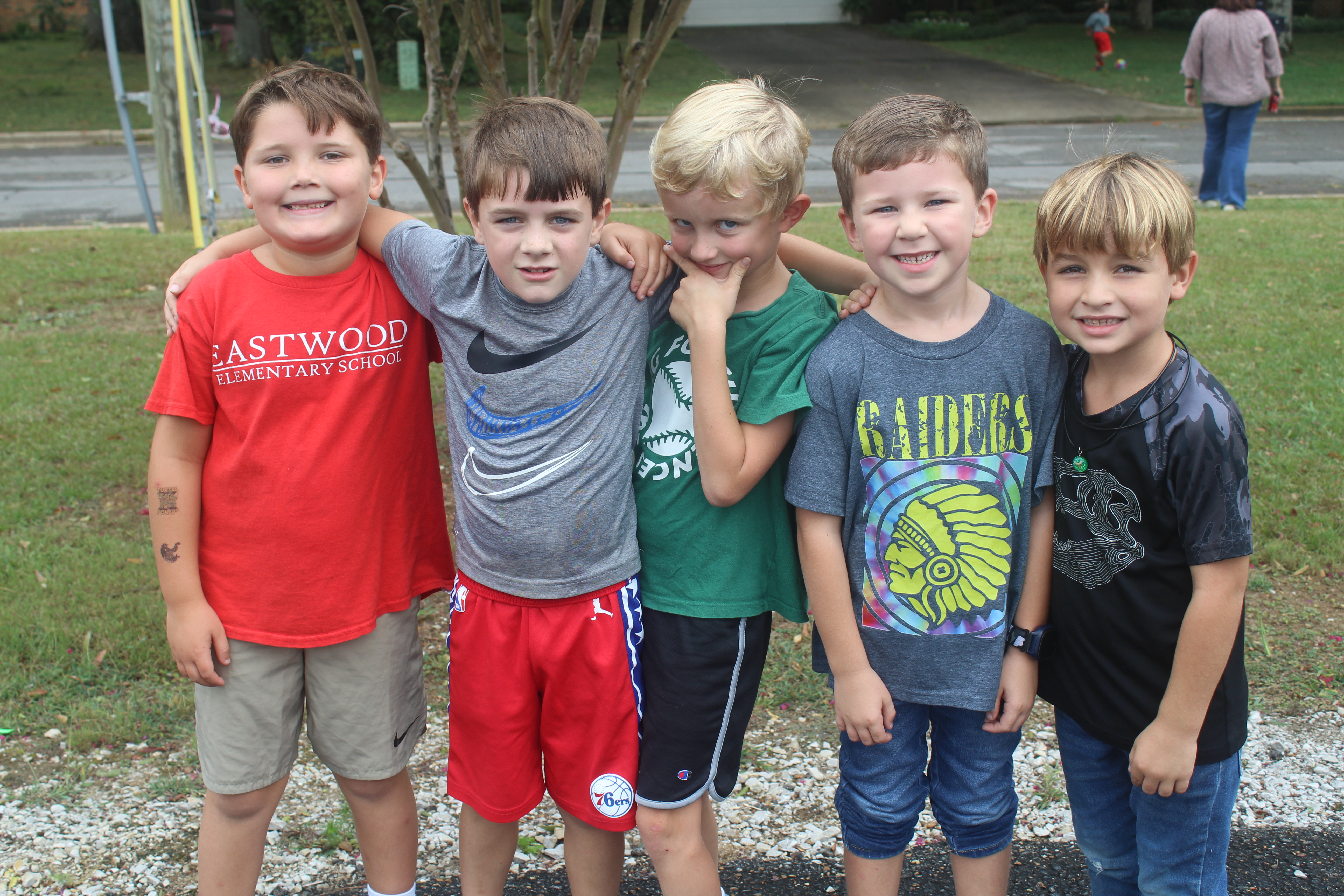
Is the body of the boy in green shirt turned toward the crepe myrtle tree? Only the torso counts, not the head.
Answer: no

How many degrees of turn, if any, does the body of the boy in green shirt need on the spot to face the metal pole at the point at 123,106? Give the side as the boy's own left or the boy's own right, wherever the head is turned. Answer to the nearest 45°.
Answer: approximately 90° to the boy's own right

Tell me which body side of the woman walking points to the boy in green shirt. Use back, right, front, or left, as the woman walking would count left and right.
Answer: back

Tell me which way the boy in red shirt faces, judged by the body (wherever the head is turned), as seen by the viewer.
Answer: toward the camera

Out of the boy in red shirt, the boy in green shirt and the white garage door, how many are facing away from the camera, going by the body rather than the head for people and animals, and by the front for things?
0

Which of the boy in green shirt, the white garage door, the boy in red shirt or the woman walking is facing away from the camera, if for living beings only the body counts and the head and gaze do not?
the woman walking

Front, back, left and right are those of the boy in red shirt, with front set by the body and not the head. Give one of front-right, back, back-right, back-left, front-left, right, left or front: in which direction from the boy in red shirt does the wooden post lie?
back

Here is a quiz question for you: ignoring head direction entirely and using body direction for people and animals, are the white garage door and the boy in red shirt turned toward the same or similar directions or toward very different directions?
same or similar directions

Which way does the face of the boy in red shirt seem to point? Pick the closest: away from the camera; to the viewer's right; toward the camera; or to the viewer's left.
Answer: toward the camera

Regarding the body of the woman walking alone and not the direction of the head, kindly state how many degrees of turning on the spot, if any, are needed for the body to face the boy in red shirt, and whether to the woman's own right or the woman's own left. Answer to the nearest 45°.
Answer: approximately 180°

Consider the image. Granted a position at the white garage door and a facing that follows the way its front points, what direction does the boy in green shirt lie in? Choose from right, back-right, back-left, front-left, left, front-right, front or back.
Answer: front

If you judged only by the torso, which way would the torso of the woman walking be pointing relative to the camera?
away from the camera

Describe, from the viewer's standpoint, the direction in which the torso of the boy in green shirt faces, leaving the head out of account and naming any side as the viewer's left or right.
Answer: facing the viewer and to the left of the viewer

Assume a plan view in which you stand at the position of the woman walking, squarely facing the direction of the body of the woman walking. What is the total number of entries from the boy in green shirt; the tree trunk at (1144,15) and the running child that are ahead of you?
2

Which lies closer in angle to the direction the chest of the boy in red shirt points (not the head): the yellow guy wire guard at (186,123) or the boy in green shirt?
the boy in green shirt
